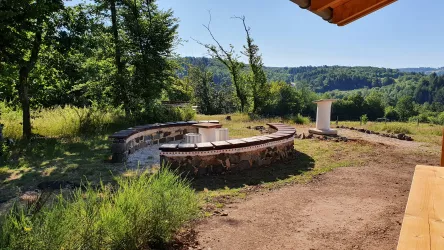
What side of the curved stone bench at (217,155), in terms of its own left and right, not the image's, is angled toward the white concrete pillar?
right

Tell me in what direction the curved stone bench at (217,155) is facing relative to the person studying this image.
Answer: facing away from the viewer and to the left of the viewer

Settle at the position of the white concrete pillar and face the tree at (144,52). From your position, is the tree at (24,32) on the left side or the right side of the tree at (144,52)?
left

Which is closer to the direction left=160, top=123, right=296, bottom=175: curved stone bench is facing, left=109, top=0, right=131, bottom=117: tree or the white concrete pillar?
the tree

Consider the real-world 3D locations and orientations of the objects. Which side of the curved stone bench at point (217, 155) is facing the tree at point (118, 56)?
front

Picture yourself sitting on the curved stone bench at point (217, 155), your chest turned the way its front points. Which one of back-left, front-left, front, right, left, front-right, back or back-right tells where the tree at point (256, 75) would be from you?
front-right
